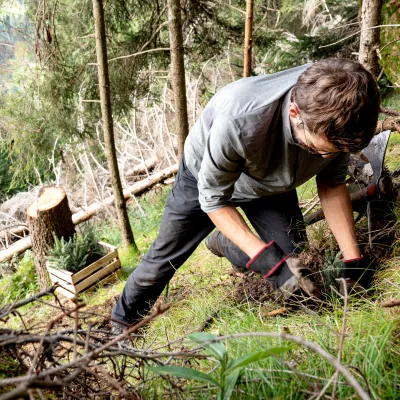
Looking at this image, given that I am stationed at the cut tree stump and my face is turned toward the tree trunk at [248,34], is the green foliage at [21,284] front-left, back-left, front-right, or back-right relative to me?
back-left

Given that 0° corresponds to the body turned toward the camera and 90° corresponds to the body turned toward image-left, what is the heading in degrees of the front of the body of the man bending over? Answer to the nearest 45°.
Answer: approximately 315°

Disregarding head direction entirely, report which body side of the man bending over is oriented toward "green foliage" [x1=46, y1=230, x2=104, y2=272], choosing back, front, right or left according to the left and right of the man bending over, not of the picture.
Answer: back

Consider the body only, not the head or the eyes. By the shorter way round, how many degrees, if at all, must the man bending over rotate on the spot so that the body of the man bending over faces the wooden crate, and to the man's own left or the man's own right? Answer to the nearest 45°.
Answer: approximately 180°

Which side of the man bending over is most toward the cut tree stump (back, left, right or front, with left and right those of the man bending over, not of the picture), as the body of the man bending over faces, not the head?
back

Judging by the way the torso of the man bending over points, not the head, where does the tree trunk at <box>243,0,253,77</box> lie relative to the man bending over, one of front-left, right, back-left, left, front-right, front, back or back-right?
back-left

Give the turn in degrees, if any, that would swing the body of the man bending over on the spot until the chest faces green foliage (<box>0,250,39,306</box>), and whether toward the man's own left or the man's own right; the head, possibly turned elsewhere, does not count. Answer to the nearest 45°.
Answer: approximately 180°
